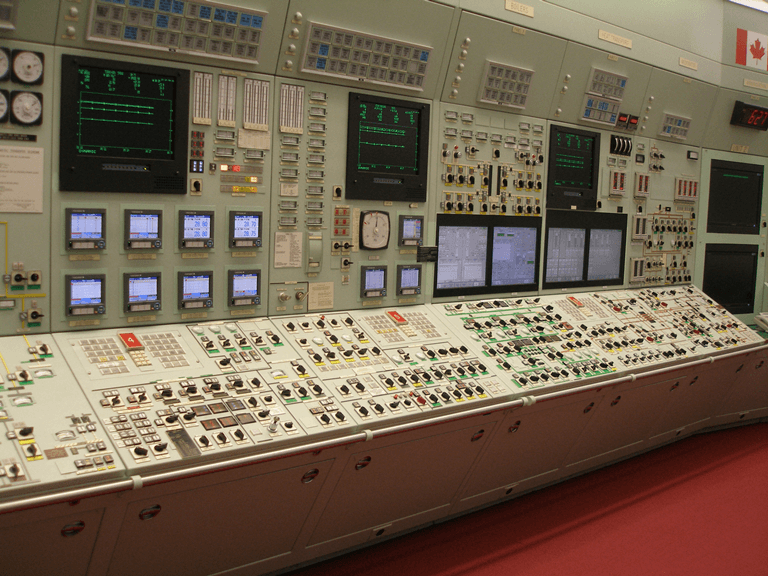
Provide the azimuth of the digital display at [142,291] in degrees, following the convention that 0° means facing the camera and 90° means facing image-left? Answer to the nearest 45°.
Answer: approximately 0°

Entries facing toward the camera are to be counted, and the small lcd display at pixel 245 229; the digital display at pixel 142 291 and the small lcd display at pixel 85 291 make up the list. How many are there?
3

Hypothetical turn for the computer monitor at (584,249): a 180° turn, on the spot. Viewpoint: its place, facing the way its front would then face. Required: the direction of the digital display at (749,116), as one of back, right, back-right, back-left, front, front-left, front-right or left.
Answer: right

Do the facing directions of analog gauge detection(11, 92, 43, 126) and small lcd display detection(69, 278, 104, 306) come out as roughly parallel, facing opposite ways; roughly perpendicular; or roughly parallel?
roughly parallel

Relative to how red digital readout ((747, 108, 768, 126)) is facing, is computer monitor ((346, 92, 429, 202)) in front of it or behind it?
in front

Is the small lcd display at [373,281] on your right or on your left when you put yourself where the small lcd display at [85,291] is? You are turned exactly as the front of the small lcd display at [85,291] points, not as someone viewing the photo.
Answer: on your left

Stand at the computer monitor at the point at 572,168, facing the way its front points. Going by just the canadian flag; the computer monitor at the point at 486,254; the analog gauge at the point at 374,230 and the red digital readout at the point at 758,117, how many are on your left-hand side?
2

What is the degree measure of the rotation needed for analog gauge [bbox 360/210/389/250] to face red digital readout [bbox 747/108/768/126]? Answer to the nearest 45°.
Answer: approximately 90° to its left

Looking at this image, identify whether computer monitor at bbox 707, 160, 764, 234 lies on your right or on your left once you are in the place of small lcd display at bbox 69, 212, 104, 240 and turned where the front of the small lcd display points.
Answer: on your left

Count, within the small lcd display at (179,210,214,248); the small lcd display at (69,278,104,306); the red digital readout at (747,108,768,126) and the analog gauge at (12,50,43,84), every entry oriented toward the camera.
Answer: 4

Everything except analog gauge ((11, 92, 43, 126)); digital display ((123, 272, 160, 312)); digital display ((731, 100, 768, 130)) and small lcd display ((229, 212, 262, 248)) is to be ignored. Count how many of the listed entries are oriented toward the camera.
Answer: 4
